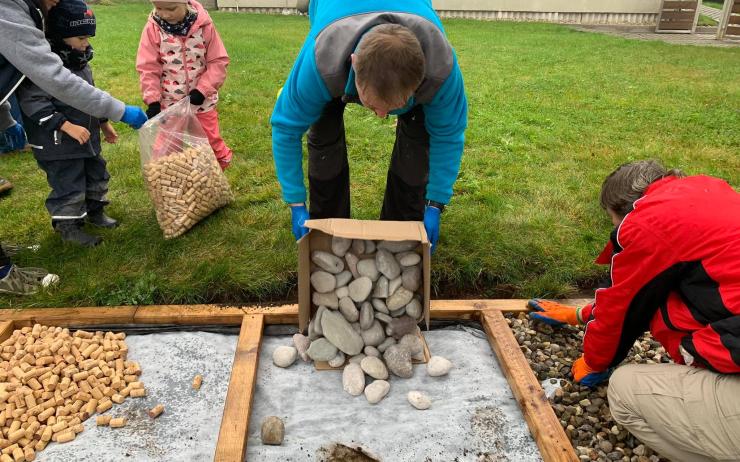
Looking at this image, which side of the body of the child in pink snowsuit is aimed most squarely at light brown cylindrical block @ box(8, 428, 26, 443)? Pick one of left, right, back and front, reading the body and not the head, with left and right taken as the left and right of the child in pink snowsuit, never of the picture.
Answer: front

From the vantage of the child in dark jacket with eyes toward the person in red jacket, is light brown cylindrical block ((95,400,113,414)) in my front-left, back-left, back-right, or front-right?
front-right

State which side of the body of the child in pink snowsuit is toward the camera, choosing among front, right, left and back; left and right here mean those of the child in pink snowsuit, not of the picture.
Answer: front

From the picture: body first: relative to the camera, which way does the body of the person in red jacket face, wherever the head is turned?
to the viewer's left

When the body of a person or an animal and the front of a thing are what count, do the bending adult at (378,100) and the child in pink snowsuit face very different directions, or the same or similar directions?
same or similar directions

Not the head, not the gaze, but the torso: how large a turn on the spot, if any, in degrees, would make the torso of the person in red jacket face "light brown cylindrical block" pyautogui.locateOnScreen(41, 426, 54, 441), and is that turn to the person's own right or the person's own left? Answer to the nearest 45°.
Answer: approximately 45° to the person's own left

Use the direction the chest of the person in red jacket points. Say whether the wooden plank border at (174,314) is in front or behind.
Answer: in front

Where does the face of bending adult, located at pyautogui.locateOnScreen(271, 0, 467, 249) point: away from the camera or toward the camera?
toward the camera

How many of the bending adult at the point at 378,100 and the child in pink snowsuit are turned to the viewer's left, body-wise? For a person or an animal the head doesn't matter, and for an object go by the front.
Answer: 0

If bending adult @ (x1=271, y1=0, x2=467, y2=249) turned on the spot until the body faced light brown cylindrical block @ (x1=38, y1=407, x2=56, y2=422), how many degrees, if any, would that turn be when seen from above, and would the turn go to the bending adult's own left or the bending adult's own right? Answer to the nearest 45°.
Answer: approximately 45° to the bending adult's own right

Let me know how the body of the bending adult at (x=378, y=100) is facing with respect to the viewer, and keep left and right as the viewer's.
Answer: facing the viewer
